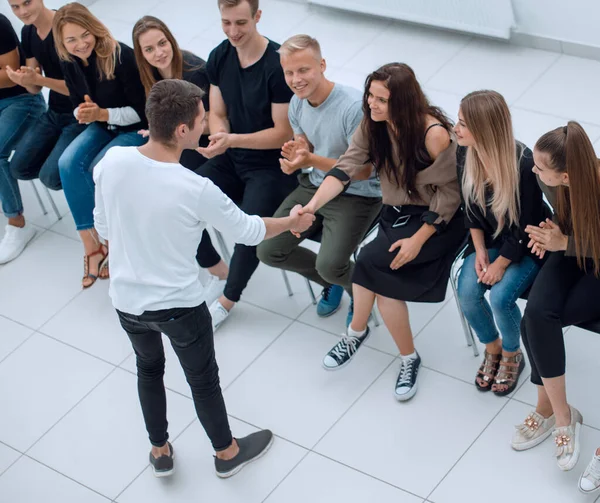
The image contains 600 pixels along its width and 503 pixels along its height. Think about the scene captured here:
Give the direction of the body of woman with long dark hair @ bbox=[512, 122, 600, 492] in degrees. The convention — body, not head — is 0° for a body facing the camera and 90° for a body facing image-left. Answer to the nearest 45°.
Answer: approximately 45°

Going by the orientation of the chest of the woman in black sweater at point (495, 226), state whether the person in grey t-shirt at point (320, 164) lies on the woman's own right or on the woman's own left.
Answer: on the woman's own right

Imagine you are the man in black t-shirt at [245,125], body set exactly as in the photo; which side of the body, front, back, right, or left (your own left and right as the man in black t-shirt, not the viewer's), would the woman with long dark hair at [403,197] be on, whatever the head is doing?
left

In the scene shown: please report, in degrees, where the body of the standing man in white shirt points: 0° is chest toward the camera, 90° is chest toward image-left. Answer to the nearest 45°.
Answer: approximately 225°

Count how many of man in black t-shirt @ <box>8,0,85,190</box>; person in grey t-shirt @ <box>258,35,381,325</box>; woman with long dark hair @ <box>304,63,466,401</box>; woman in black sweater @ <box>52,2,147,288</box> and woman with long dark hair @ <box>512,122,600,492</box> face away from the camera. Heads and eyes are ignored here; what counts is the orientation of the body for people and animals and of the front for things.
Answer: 0

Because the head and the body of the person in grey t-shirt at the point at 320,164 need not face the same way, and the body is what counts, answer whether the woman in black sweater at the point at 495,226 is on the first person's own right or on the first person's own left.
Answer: on the first person's own left

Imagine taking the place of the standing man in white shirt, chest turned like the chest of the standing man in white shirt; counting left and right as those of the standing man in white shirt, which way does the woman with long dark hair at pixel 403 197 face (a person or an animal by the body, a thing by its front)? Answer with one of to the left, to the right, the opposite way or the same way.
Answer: the opposite way

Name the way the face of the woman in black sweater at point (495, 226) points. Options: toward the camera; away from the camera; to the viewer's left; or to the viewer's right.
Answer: to the viewer's left

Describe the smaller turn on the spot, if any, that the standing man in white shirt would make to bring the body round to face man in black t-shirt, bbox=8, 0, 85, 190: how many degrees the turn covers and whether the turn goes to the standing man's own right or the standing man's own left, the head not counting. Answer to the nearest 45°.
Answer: approximately 45° to the standing man's own left

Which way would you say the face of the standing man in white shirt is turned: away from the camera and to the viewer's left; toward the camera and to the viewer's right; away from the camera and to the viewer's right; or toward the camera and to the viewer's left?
away from the camera and to the viewer's right

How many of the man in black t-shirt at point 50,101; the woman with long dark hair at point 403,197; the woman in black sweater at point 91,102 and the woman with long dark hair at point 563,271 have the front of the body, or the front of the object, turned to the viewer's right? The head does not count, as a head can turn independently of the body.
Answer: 0

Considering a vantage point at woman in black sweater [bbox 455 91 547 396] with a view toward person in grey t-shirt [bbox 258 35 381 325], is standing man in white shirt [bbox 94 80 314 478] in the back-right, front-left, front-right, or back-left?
front-left

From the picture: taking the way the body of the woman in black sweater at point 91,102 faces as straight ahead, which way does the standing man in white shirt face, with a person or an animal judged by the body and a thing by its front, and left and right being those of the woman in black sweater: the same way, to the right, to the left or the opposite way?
the opposite way

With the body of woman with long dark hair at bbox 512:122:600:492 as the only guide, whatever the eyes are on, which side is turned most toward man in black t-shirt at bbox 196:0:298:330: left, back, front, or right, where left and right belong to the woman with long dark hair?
right

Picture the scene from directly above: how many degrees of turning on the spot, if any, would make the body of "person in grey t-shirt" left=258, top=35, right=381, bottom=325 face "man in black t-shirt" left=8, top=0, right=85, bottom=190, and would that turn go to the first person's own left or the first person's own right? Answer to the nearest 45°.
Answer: approximately 90° to the first person's own right

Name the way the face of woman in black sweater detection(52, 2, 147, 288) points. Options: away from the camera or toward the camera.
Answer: toward the camera

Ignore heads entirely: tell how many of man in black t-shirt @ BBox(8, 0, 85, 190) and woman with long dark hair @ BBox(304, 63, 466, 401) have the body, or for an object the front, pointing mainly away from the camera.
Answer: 0

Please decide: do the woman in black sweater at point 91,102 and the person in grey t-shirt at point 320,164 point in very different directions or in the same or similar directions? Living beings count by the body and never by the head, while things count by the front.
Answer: same or similar directions

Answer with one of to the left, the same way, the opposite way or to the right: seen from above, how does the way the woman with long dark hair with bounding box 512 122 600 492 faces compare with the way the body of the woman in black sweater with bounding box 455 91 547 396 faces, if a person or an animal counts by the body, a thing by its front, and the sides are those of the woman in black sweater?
the same way
